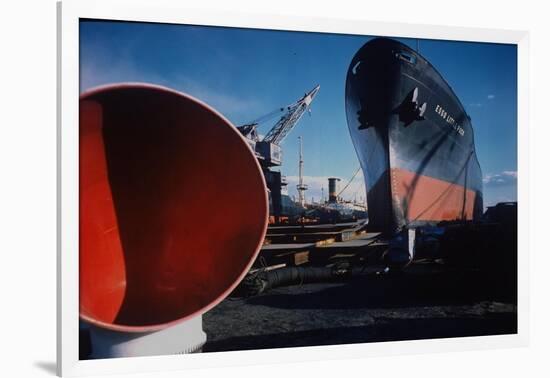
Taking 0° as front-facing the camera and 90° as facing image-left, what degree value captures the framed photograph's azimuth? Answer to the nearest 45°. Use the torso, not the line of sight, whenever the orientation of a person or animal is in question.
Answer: approximately 315°
